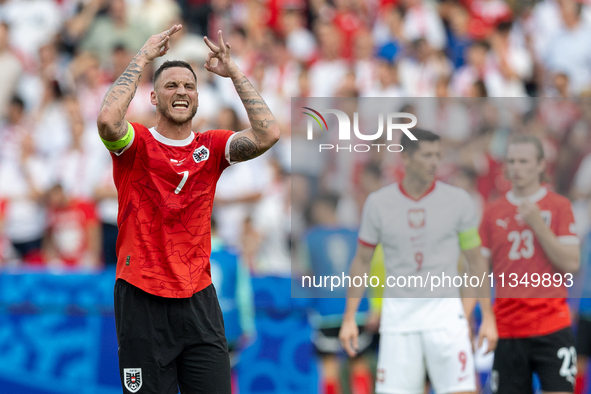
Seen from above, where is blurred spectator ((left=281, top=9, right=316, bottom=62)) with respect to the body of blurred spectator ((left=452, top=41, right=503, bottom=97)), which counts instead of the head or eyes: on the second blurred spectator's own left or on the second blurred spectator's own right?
on the second blurred spectator's own right

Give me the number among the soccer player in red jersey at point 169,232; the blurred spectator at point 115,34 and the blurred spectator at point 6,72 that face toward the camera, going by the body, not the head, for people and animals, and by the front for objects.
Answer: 3

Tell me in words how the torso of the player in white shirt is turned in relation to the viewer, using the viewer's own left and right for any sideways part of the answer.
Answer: facing the viewer

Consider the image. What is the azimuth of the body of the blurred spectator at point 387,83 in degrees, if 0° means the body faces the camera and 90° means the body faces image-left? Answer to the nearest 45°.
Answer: approximately 0°

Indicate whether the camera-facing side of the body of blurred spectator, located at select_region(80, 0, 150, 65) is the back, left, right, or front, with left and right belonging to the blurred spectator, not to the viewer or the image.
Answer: front

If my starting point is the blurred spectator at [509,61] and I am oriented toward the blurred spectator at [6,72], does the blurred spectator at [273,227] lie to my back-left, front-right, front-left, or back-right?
front-left

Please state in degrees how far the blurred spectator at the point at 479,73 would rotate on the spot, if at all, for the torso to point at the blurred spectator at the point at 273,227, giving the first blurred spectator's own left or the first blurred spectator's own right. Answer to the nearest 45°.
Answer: approximately 45° to the first blurred spectator's own right

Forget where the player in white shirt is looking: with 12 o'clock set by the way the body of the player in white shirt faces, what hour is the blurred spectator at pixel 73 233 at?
The blurred spectator is roughly at 6 o'clock from the player in white shirt.

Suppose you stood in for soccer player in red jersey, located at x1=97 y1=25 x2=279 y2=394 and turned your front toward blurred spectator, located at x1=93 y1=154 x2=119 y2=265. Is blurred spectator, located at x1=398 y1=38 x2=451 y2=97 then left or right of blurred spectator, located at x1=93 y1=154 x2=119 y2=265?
right

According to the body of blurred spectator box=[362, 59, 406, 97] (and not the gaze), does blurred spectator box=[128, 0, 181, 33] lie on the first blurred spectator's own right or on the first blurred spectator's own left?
on the first blurred spectator's own right

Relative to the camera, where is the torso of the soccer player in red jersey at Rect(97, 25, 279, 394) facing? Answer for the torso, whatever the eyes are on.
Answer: toward the camera
